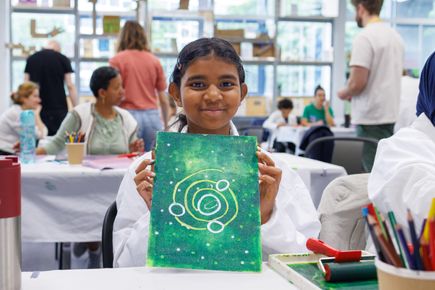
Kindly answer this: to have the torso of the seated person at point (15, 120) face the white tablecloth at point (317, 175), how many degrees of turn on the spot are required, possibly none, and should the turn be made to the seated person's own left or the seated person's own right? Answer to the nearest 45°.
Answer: approximately 45° to the seated person's own right

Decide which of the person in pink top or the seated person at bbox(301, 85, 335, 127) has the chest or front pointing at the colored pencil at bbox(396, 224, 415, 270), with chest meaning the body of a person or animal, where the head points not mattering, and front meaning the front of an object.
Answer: the seated person

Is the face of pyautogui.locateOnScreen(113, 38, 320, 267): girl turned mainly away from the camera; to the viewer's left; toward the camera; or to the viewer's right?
toward the camera

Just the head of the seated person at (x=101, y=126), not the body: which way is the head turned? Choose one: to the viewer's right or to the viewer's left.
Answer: to the viewer's right

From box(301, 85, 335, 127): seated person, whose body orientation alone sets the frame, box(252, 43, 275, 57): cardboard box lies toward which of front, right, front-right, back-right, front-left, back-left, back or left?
back-right

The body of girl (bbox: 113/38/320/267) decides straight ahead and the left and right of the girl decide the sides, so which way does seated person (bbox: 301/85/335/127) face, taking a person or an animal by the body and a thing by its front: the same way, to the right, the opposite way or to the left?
the same way

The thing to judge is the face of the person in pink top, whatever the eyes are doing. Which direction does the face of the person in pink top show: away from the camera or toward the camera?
away from the camera

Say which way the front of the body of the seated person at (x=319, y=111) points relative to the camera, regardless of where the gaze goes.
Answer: toward the camera

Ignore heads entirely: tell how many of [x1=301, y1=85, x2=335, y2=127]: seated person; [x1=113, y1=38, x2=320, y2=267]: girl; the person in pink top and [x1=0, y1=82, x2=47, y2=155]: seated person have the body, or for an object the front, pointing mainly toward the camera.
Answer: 2

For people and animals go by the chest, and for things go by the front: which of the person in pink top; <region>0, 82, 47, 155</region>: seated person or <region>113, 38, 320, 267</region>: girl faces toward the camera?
the girl

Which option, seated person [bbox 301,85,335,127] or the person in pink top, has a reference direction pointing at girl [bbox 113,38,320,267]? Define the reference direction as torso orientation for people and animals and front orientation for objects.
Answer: the seated person

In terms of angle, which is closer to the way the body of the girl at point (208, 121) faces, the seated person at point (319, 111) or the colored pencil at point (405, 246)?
the colored pencil

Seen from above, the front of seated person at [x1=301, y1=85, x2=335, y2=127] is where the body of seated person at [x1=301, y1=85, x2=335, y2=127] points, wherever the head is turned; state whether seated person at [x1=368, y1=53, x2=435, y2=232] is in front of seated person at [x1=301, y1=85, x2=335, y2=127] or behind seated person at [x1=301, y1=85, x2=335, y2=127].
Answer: in front

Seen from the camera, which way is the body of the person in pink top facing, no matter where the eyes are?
away from the camera

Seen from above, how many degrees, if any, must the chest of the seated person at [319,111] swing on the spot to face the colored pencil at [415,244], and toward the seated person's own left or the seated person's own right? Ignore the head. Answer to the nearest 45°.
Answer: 0° — they already face it

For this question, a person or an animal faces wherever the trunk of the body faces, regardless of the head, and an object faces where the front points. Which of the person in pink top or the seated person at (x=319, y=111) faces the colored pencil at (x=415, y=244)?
the seated person

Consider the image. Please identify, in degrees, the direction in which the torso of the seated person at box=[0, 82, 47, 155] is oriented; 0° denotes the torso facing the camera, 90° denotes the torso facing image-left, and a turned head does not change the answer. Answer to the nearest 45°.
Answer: approximately 270°

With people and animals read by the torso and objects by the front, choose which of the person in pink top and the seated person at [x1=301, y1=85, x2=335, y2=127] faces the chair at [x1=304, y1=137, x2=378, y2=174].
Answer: the seated person

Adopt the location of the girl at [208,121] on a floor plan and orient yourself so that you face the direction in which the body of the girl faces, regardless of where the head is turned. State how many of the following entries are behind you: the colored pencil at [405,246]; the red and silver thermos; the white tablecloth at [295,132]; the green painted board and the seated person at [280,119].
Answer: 2
